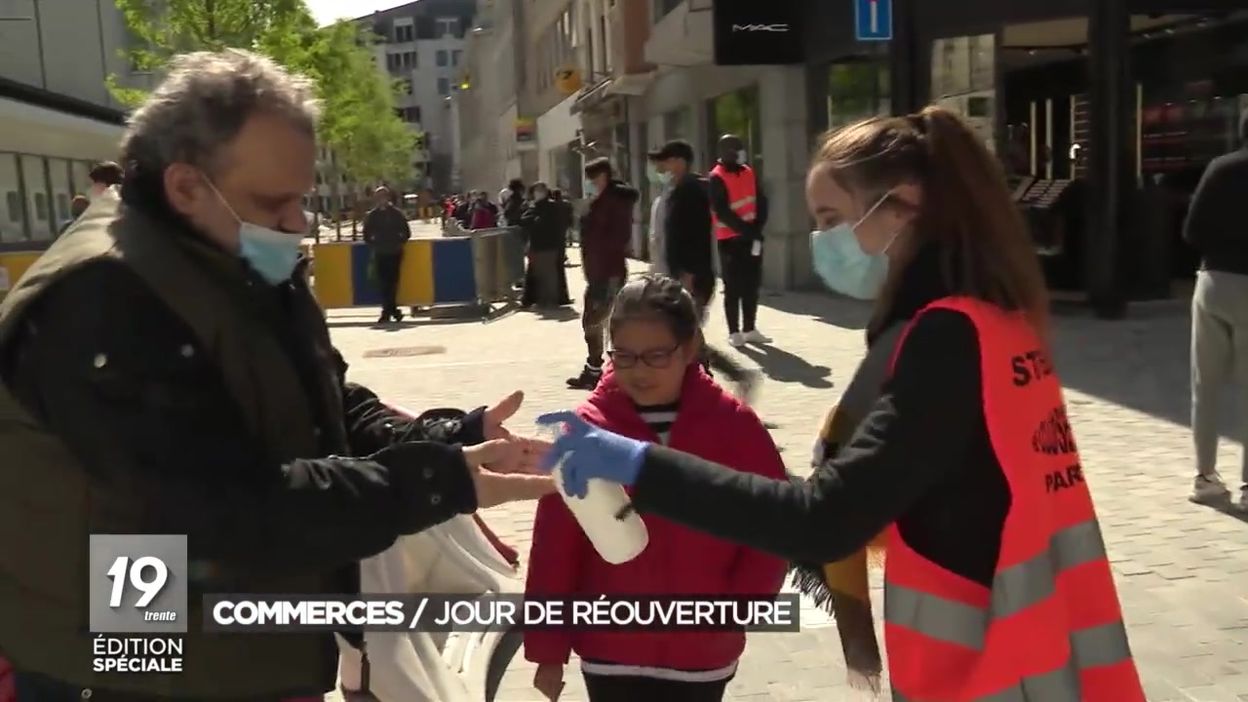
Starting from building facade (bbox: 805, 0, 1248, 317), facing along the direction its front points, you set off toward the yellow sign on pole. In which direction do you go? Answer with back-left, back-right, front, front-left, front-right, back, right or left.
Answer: right

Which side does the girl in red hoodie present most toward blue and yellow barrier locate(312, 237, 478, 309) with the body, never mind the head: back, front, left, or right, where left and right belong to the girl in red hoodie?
back

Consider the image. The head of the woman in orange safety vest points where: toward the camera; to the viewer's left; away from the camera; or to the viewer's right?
to the viewer's left

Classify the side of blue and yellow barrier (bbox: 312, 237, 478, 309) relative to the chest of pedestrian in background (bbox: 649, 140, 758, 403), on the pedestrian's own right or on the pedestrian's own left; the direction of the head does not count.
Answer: on the pedestrian's own right

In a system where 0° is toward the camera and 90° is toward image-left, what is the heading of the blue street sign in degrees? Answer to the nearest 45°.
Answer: approximately 0°

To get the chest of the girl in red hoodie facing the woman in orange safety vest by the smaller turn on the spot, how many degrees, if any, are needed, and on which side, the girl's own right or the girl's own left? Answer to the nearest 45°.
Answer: approximately 45° to the girl's own left

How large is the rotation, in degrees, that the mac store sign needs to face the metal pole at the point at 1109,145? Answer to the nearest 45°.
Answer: approximately 45° to its left

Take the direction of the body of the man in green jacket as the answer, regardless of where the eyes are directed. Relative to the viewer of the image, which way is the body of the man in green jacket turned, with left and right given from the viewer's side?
facing to the right of the viewer

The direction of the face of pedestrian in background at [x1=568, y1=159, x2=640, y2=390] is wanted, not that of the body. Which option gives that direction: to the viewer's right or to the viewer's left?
to the viewer's left
